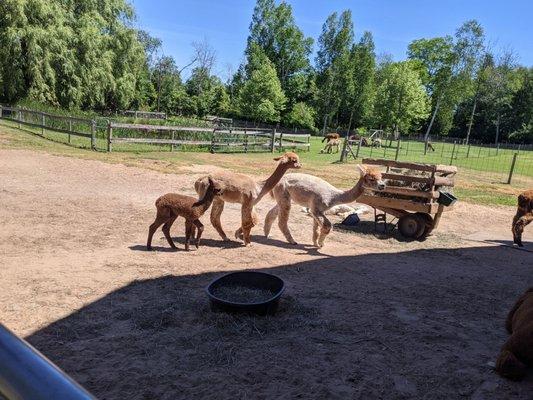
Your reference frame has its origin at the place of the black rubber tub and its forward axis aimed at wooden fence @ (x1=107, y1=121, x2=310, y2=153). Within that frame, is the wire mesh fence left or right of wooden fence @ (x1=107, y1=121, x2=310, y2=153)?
right

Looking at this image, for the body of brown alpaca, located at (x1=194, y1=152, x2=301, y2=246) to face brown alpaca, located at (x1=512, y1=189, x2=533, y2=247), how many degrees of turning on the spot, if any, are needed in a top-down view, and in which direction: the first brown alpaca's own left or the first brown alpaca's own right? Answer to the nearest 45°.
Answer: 0° — it already faces it

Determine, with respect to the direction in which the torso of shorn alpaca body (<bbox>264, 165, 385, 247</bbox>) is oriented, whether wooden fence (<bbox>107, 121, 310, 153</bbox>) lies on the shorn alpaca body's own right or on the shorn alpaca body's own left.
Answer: on the shorn alpaca body's own left

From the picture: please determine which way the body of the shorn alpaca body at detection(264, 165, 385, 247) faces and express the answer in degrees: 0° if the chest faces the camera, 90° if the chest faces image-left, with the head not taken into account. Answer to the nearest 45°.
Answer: approximately 270°

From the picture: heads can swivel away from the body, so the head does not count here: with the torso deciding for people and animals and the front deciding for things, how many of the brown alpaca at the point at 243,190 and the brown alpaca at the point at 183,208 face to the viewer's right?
2

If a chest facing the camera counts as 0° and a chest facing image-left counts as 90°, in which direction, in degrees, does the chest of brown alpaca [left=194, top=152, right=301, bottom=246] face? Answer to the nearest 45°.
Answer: approximately 270°

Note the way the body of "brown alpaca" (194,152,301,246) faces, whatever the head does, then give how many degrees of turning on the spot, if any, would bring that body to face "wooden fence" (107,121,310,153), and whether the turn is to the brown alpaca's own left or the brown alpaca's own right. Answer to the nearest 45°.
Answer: approximately 90° to the brown alpaca's own left

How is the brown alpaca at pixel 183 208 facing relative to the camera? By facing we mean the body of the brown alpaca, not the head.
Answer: to the viewer's right

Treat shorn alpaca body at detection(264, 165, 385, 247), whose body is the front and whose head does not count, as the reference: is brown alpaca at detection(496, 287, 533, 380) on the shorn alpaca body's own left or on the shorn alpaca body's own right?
on the shorn alpaca body's own right

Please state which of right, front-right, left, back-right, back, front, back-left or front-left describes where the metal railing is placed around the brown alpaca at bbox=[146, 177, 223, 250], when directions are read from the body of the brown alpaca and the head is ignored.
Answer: right
